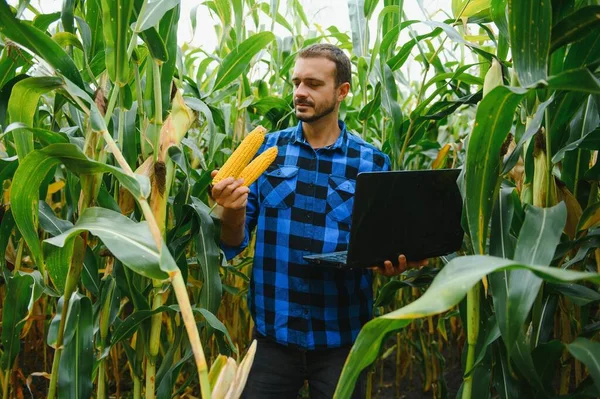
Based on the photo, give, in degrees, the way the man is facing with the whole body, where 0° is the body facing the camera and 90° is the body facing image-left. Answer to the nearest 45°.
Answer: approximately 0°
